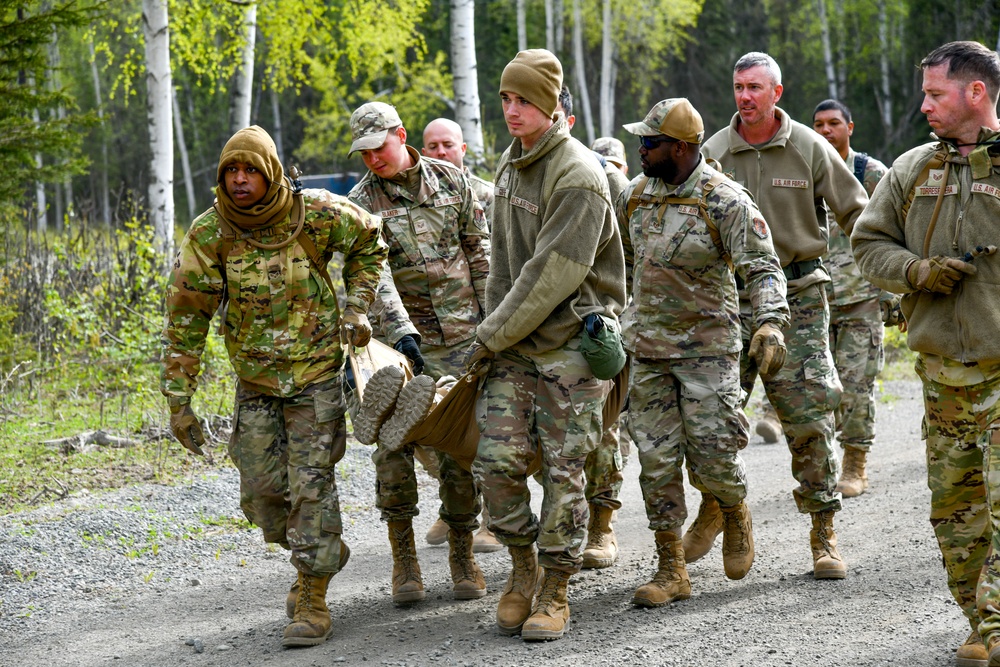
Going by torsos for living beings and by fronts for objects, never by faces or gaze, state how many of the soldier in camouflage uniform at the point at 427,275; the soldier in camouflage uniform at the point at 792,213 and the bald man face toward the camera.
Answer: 3

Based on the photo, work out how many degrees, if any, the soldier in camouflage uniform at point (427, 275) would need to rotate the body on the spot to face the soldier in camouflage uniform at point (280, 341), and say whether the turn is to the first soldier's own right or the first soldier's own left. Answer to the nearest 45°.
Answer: approximately 45° to the first soldier's own right

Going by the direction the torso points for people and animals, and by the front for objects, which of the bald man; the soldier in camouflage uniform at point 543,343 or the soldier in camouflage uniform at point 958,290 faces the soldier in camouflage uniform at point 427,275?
the bald man

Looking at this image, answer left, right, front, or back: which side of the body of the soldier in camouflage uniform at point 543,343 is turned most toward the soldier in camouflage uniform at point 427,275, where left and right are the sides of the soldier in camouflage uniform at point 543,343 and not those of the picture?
right

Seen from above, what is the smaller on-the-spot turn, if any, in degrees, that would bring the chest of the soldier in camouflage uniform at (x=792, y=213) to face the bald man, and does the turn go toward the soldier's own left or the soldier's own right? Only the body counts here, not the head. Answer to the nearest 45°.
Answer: approximately 90° to the soldier's own right

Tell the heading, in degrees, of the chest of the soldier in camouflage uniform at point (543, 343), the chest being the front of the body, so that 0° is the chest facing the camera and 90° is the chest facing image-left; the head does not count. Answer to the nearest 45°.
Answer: approximately 45°

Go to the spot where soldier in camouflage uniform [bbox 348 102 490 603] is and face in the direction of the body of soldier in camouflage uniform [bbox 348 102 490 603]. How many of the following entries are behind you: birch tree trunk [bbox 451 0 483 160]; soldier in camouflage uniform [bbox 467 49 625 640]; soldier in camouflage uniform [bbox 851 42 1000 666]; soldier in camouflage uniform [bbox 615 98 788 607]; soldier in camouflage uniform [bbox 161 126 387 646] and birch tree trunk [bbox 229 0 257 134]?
2

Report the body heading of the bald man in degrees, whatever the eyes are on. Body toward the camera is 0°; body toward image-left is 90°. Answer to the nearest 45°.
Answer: approximately 0°

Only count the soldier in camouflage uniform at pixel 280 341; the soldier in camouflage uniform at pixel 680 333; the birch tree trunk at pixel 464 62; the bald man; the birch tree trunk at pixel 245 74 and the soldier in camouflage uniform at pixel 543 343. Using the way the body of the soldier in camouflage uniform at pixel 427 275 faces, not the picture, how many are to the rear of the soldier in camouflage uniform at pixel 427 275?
3

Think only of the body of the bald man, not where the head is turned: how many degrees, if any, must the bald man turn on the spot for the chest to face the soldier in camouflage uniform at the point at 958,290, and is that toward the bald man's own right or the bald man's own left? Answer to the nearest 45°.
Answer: approximately 45° to the bald man's own left

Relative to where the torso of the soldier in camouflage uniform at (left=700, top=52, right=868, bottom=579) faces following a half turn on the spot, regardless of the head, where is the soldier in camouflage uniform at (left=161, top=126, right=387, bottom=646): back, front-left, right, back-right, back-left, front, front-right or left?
back-left

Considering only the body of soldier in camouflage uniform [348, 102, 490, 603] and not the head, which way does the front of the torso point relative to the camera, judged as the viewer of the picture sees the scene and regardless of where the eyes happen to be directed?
toward the camera

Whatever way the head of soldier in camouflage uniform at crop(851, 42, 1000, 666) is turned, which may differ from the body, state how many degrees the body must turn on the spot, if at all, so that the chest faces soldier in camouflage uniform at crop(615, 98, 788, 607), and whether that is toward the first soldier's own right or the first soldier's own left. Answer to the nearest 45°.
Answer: approximately 135° to the first soldier's own right

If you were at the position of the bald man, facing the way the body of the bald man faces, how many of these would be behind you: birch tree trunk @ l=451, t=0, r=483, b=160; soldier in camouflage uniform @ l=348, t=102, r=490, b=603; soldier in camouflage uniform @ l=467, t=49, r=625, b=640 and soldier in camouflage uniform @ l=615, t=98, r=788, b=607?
1

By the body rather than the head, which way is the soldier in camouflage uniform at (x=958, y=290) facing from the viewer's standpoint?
toward the camera
